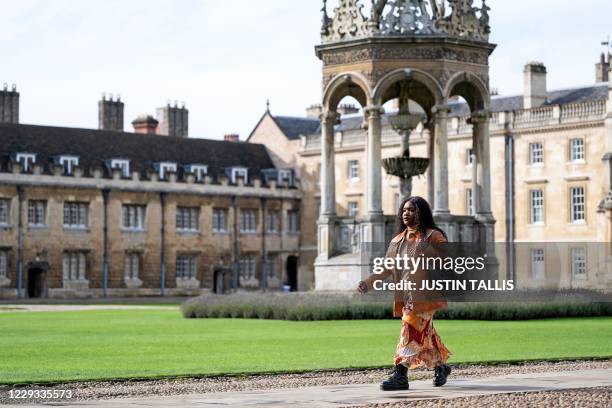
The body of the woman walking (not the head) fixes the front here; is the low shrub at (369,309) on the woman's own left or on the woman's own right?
on the woman's own right

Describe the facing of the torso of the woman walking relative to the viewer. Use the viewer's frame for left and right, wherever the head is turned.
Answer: facing the viewer and to the left of the viewer
